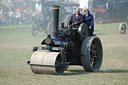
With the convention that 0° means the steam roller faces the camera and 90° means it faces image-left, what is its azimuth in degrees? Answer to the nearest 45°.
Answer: approximately 45°
